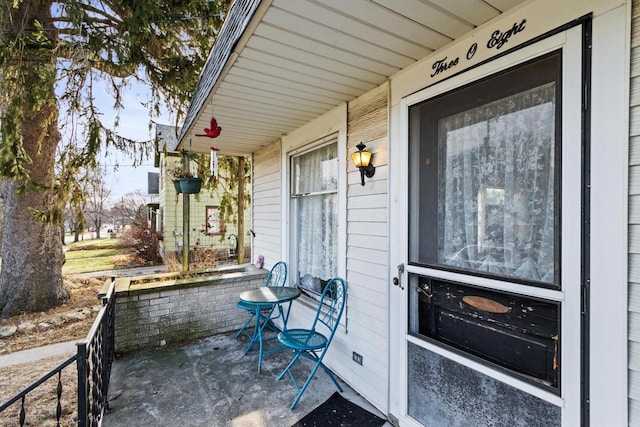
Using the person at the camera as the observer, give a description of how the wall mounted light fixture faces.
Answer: facing the viewer and to the left of the viewer

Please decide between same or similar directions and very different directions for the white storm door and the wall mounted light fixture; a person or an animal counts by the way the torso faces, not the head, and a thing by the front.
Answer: same or similar directions

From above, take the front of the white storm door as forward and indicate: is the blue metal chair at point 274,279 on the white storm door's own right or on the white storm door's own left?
on the white storm door's own right

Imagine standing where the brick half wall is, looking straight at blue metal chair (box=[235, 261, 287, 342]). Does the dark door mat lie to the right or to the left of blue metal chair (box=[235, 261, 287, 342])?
right

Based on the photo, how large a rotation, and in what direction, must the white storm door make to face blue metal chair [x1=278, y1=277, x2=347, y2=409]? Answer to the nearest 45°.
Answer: approximately 45° to its right

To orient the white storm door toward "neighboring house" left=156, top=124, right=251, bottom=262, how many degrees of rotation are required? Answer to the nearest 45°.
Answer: approximately 90° to its right

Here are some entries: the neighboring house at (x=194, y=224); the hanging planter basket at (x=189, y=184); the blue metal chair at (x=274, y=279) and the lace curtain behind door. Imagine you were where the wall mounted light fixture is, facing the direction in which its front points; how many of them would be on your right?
3

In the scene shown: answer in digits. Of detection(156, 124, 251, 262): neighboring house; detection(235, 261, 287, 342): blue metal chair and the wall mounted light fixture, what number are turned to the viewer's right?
0

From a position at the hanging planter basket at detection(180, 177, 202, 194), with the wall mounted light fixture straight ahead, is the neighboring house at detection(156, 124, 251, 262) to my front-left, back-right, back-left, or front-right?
back-left

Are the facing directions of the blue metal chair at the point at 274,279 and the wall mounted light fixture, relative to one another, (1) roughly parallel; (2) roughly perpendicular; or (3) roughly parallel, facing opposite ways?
roughly parallel
